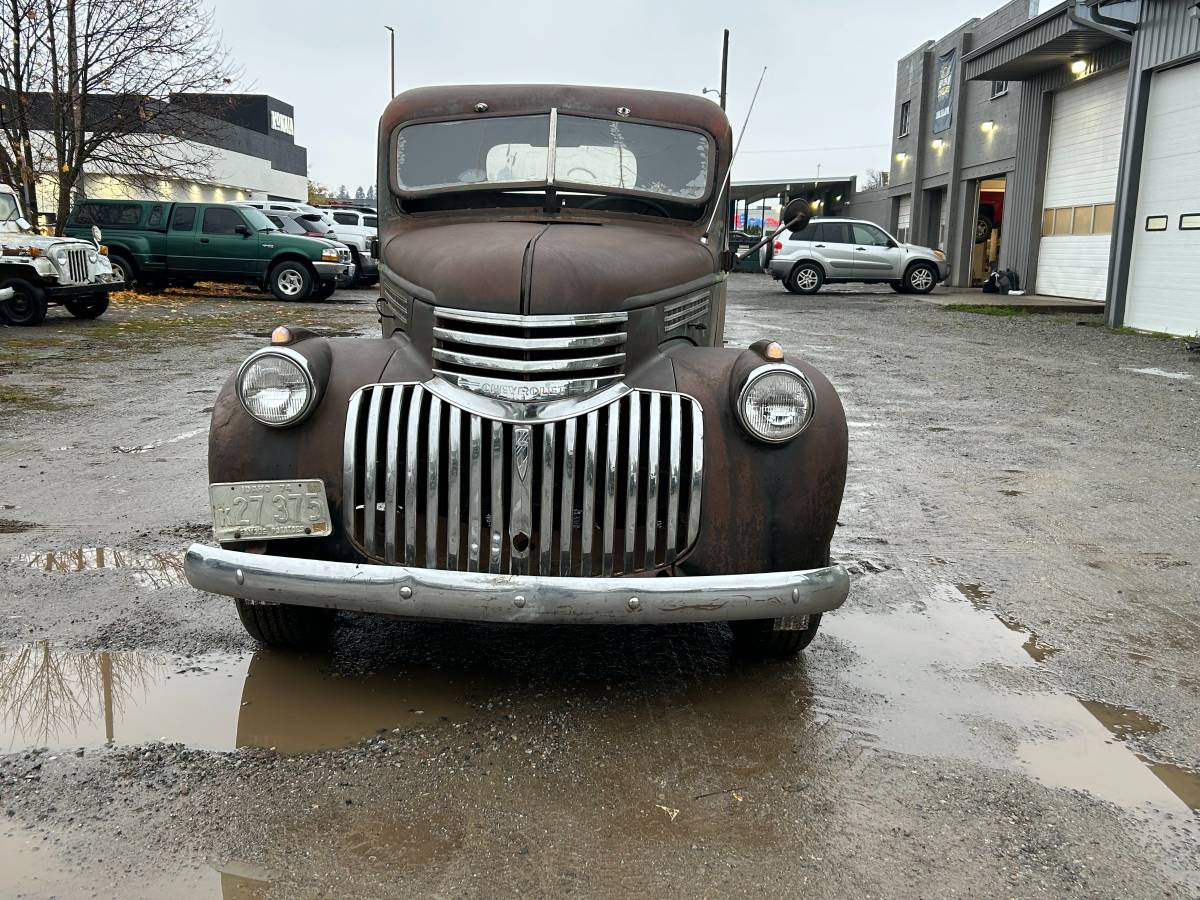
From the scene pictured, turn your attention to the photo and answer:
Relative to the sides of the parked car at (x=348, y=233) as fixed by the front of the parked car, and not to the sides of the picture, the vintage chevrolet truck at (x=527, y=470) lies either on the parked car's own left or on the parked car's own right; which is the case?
on the parked car's own right

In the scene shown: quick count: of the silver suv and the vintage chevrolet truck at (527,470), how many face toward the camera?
1

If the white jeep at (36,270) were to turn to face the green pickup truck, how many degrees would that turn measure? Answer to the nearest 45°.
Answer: approximately 90° to its left

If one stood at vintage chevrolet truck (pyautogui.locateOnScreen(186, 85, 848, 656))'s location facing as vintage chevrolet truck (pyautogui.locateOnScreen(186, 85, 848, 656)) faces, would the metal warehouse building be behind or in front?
behind

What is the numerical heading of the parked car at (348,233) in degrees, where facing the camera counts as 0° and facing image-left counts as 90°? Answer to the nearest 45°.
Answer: approximately 315°

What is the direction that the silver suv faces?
to the viewer's right

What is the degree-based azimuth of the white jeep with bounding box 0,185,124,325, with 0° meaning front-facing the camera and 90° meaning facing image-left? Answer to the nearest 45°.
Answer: approximately 315°

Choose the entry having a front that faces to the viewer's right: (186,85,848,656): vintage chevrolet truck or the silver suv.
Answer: the silver suv

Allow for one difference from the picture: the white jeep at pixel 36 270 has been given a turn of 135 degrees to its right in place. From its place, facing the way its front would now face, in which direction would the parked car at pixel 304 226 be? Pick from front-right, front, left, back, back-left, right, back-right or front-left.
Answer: back-right

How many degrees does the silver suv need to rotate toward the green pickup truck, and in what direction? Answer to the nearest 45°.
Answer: approximately 135° to its right

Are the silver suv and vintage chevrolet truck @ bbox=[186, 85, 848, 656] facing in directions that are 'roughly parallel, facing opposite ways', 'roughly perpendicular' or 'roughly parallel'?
roughly perpendicular

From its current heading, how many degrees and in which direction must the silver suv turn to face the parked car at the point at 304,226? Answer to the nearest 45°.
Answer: approximately 135° to its right
